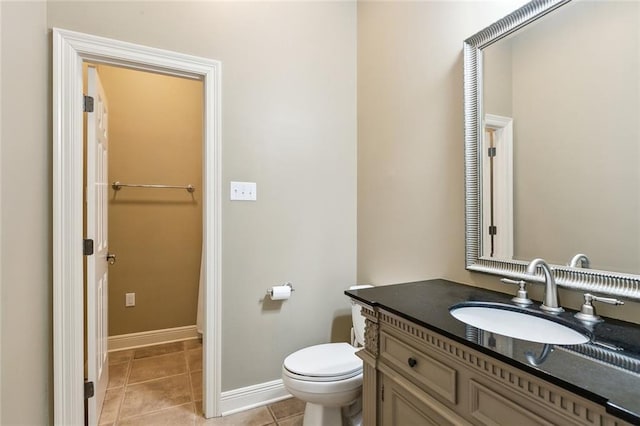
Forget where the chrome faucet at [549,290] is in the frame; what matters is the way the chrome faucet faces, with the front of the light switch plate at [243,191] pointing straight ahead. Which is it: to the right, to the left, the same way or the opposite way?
to the right

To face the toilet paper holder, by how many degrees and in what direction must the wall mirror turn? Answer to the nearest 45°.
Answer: approximately 45° to its right

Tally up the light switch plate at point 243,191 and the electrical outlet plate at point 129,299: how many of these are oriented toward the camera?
2

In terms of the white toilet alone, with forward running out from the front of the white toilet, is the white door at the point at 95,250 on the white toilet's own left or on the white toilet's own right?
on the white toilet's own right
